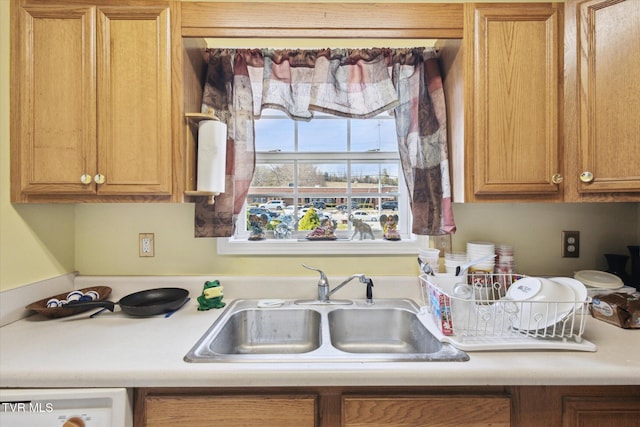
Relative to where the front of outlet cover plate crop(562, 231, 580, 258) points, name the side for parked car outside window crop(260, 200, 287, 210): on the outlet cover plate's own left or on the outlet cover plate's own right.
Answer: on the outlet cover plate's own right

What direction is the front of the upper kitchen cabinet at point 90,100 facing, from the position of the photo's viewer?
facing the viewer

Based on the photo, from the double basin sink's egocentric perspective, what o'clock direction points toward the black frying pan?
The black frying pan is roughly at 3 o'clock from the double basin sink.

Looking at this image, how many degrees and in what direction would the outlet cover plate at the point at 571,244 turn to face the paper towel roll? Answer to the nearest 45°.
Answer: approximately 45° to its right

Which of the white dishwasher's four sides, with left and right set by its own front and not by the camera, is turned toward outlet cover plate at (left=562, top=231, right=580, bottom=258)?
left

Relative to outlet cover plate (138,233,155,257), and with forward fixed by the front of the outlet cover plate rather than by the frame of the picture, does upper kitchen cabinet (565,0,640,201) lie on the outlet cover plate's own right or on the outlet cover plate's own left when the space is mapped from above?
on the outlet cover plate's own left

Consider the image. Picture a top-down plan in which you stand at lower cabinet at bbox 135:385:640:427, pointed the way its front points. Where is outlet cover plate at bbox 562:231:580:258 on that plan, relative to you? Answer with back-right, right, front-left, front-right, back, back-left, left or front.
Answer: back-left

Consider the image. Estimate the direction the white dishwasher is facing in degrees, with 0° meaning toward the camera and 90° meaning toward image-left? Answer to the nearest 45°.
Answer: approximately 0°
